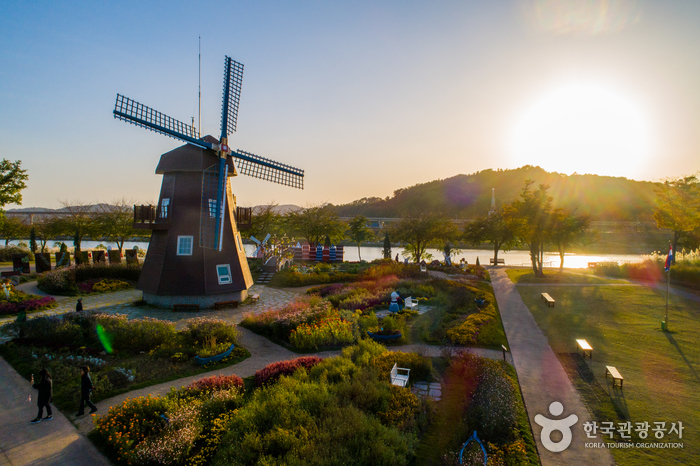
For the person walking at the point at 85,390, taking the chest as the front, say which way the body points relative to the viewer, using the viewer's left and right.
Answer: facing to the left of the viewer

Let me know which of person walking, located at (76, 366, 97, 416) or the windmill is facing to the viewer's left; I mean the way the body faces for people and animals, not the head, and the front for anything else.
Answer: the person walking

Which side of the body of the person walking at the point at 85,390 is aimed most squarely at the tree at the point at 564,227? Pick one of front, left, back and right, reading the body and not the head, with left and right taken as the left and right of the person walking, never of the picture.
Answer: back

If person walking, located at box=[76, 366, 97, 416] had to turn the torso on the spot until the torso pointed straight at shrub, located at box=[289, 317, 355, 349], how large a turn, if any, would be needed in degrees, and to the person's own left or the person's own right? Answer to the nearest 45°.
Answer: approximately 180°
